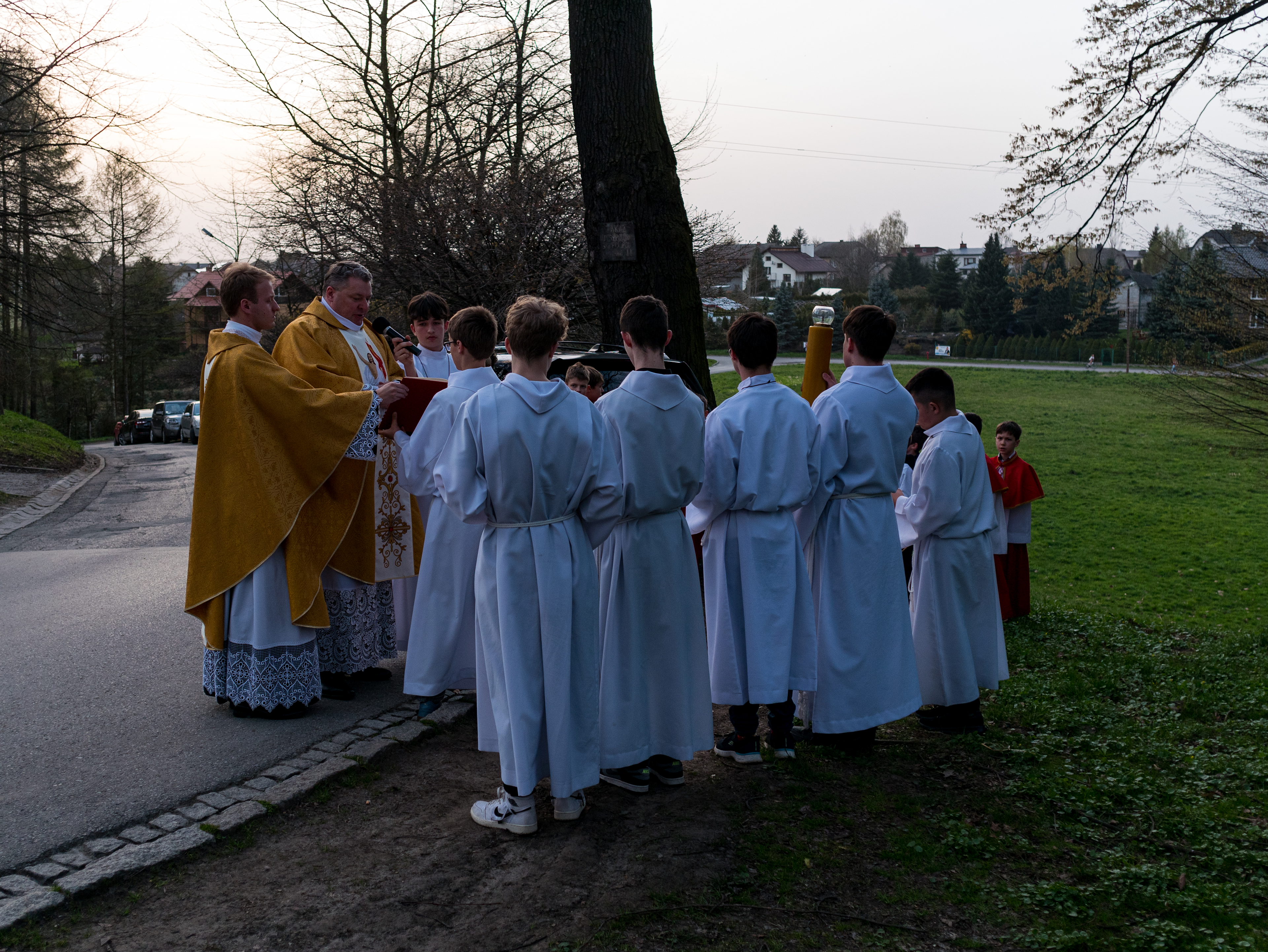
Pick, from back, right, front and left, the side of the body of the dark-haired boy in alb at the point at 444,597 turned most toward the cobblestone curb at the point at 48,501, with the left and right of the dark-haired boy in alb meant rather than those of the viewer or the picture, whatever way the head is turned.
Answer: front

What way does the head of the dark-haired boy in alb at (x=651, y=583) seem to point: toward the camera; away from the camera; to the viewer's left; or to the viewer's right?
away from the camera

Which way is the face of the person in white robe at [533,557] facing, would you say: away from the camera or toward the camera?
away from the camera

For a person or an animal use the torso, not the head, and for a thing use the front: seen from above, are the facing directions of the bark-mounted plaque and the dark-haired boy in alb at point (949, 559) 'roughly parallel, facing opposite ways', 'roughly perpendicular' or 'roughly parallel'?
roughly perpendicular

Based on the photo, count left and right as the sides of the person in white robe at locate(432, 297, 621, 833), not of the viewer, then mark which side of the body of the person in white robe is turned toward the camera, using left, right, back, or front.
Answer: back

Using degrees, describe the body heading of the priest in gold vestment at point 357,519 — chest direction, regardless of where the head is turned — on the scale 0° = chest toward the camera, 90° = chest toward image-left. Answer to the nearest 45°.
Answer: approximately 315°

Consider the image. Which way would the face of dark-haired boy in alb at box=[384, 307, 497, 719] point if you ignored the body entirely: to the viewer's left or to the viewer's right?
to the viewer's left

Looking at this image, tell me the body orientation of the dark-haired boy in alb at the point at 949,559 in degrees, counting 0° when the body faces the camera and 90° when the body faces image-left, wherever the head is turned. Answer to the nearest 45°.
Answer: approximately 90°

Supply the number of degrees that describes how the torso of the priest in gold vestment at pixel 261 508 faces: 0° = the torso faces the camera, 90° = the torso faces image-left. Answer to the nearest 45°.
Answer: approximately 270°

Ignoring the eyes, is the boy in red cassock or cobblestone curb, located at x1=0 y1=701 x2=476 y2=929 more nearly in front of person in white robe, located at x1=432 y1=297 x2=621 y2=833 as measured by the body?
the boy in red cassock
